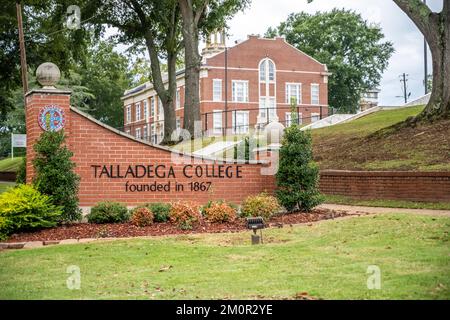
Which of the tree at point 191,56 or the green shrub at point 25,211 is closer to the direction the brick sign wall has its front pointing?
the green shrub

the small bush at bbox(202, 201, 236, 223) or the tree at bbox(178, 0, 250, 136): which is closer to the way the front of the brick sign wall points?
the small bush

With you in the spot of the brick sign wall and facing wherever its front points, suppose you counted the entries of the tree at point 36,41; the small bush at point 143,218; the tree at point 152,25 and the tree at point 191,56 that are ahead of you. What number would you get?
1

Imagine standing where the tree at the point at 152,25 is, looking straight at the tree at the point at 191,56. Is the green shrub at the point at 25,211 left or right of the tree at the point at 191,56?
right

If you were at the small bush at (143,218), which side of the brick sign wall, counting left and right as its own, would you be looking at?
front

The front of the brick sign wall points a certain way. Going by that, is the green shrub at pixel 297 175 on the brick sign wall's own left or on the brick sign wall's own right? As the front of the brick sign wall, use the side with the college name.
on the brick sign wall's own left

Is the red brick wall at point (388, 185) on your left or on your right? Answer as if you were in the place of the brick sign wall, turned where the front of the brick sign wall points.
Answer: on your left

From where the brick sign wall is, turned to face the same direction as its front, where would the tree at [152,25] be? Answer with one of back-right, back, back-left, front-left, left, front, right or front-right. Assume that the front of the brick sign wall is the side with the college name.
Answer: back

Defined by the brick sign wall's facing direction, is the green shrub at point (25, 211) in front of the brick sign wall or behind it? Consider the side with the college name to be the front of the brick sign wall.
in front

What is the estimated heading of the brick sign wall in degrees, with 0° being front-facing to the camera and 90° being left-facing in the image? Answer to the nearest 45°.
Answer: approximately 0°

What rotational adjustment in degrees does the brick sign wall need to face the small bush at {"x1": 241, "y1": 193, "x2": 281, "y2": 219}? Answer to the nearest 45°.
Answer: approximately 45° to its left

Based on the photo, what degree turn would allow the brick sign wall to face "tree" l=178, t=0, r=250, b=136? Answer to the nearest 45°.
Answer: approximately 180°

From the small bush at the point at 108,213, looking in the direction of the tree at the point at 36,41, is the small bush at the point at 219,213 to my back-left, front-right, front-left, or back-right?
back-right

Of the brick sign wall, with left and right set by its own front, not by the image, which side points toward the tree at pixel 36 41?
back
